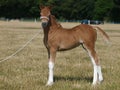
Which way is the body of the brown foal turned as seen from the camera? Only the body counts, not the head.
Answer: to the viewer's left
